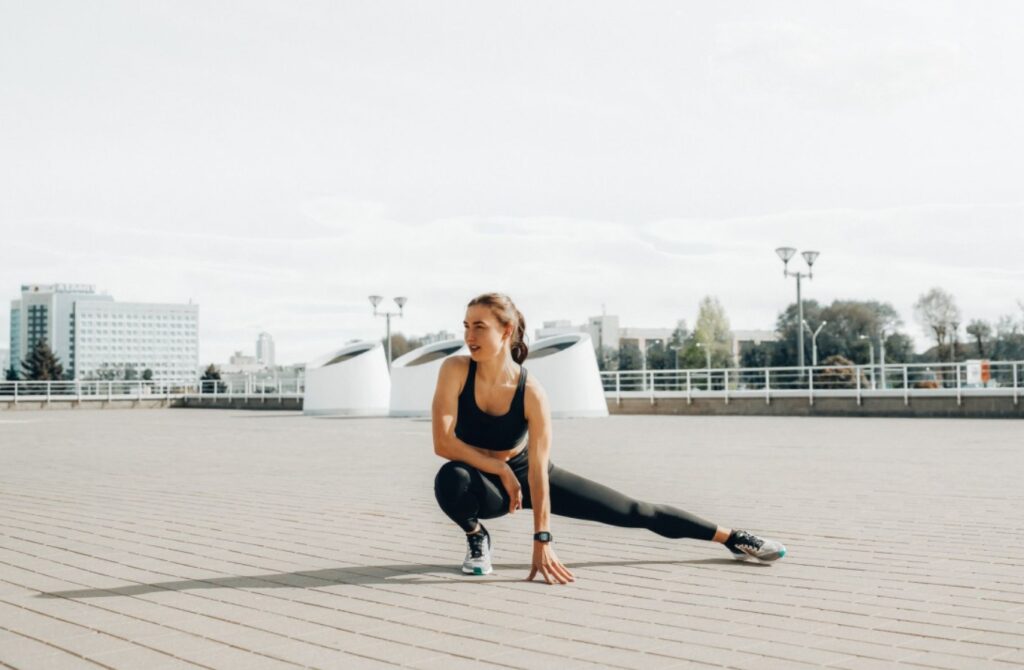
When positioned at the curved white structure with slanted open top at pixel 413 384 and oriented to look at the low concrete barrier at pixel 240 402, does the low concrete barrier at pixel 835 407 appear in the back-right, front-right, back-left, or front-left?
back-right

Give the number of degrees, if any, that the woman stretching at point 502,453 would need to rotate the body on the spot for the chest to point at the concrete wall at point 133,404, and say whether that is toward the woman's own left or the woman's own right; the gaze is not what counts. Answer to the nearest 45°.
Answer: approximately 135° to the woman's own right

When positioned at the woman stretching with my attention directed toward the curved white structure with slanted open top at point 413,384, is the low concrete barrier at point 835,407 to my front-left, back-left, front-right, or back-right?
front-right

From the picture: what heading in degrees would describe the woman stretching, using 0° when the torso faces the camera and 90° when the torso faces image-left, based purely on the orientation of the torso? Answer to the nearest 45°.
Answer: approximately 0°

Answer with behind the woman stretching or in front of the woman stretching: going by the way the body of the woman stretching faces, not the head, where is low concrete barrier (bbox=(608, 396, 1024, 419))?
behind

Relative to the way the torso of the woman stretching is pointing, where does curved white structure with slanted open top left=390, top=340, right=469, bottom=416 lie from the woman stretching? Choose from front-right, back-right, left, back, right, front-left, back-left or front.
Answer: back

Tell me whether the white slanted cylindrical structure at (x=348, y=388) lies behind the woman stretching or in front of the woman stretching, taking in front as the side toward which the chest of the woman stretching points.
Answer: behind

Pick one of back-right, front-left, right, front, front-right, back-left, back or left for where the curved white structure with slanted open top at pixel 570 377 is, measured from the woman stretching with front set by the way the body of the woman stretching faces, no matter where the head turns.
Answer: back

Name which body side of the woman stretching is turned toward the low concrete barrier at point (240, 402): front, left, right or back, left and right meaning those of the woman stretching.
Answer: back
